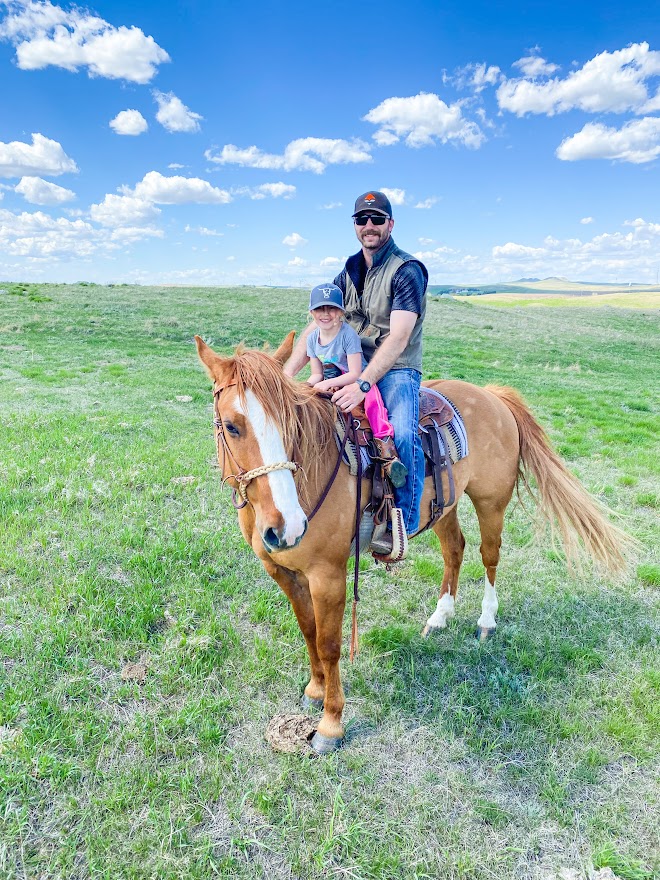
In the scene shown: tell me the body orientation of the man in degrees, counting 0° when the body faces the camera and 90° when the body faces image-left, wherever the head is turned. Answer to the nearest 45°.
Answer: approximately 45°

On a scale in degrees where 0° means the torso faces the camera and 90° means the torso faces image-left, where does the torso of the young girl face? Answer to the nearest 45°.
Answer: approximately 45°

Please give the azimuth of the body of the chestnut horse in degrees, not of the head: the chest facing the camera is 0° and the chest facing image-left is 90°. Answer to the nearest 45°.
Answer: approximately 45°
